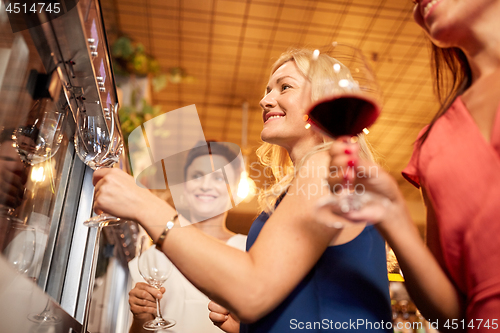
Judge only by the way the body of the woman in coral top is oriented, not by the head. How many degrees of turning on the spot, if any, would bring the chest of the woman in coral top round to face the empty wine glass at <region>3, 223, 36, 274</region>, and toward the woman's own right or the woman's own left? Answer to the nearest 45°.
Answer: approximately 45° to the woman's own right

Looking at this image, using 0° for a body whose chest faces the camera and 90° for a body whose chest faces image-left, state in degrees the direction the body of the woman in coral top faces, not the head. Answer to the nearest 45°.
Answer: approximately 45°

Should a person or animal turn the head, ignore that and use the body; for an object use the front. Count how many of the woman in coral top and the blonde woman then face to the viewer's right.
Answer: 0

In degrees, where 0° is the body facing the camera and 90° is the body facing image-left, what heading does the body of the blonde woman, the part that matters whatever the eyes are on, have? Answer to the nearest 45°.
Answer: approximately 90°
